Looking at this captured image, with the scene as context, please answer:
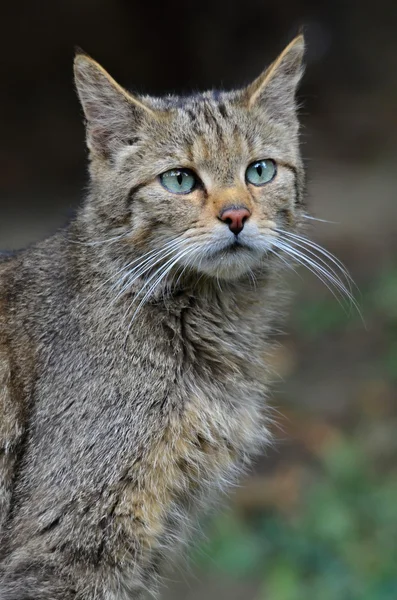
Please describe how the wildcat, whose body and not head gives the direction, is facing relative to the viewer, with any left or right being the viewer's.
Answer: facing the viewer and to the right of the viewer
